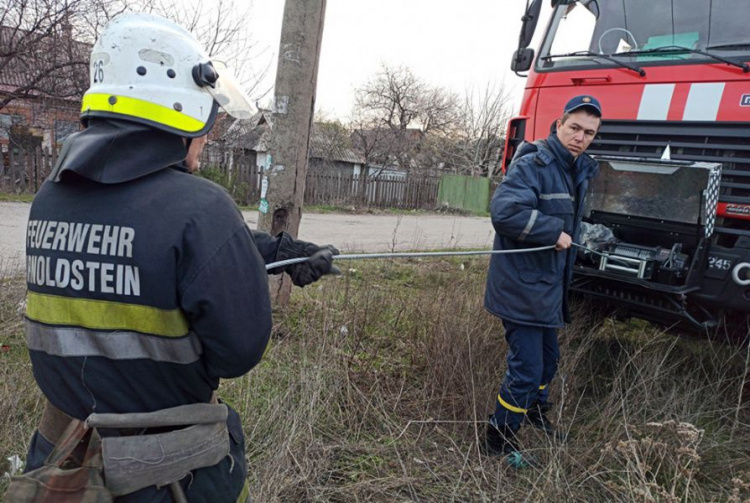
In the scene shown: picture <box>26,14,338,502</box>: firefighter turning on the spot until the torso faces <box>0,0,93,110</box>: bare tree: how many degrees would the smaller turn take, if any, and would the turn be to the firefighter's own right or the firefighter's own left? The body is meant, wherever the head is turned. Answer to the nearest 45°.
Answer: approximately 45° to the firefighter's own left

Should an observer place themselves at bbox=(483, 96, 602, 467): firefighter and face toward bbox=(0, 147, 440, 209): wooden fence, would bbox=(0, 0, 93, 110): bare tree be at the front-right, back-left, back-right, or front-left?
front-left

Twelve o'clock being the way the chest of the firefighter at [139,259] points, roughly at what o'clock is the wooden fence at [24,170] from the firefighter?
The wooden fence is roughly at 10 o'clock from the firefighter.

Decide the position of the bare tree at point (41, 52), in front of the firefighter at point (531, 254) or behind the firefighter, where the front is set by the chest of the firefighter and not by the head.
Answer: behind

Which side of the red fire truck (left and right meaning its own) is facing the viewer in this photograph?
front

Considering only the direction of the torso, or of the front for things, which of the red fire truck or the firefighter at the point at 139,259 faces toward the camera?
the red fire truck

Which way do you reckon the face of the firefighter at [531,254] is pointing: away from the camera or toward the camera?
toward the camera

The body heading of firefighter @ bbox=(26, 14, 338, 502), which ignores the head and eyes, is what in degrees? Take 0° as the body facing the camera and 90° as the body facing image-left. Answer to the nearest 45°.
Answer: approximately 225°

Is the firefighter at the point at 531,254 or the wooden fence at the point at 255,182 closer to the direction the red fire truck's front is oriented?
the firefighter

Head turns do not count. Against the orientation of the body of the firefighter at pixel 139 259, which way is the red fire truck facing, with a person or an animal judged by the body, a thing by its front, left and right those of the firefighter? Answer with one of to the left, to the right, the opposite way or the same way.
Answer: the opposite way

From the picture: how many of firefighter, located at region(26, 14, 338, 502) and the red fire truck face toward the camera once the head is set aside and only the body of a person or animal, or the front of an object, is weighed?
1
